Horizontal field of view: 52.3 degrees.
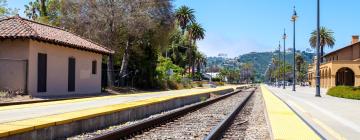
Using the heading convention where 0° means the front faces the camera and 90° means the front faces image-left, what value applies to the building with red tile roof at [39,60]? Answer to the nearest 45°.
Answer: approximately 315°

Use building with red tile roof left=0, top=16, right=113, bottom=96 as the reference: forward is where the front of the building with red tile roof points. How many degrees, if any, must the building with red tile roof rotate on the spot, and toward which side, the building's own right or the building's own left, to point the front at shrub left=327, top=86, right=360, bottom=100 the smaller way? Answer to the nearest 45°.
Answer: approximately 45° to the building's own left

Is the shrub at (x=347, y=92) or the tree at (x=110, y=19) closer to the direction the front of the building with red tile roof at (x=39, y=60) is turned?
the shrub

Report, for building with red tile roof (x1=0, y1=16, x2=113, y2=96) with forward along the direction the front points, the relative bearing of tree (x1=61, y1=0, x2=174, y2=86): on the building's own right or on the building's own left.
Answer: on the building's own left

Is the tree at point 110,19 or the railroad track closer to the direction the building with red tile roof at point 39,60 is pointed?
the railroad track
